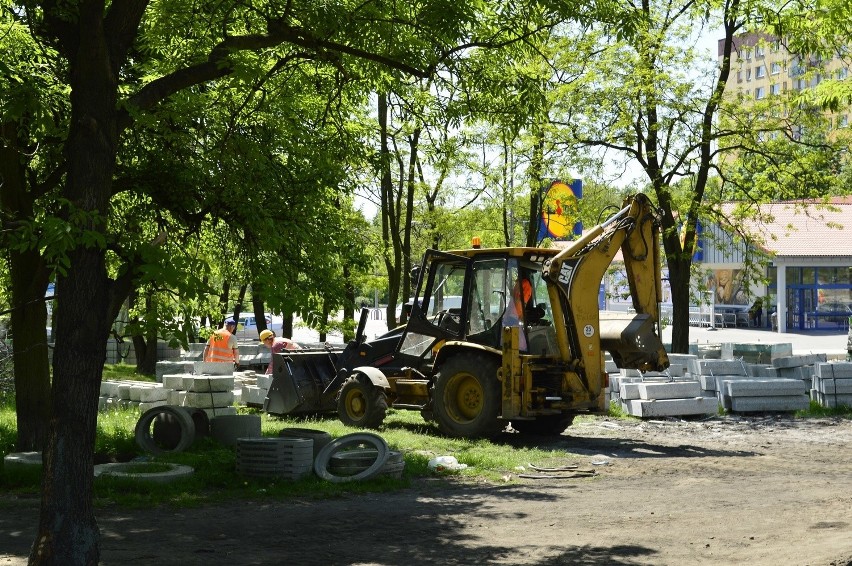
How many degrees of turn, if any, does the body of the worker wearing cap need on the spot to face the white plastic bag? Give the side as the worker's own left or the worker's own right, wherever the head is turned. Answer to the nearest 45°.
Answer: approximately 90° to the worker's own left

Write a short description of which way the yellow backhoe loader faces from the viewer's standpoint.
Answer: facing away from the viewer and to the left of the viewer

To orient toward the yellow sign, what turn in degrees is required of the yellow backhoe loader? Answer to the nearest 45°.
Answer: approximately 45° to its right

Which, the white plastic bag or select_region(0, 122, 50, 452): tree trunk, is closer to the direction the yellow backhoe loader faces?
the tree trunk

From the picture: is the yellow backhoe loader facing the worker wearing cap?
yes

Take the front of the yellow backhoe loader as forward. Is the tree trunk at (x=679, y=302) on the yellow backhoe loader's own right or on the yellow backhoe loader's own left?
on the yellow backhoe loader's own right

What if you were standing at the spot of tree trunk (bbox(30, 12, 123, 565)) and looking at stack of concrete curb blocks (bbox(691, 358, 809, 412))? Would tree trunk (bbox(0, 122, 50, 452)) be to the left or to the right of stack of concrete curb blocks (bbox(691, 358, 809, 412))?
left
